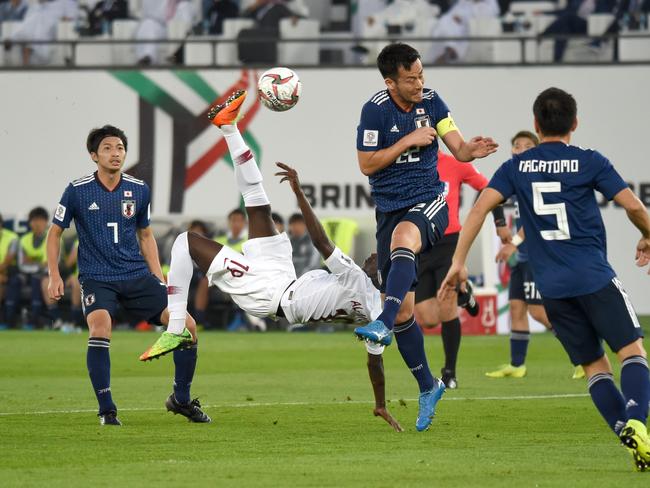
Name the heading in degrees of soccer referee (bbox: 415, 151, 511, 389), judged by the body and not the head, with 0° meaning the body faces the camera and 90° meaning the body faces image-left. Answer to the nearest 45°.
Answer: approximately 45°

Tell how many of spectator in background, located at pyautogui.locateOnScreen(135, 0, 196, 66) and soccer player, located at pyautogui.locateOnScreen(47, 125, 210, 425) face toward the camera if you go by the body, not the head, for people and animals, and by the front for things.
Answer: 2

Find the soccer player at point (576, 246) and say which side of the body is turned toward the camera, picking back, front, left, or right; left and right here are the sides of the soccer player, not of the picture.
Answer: back

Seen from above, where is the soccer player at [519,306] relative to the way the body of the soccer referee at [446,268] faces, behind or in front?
behind

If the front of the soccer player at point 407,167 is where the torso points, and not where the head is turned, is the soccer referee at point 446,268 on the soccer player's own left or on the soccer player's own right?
on the soccer player's own left

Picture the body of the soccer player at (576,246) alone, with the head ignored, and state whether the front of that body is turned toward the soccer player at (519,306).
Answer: yes

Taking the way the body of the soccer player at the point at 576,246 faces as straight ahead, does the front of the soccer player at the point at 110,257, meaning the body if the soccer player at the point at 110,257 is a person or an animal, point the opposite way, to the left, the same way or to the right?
the opposite way
